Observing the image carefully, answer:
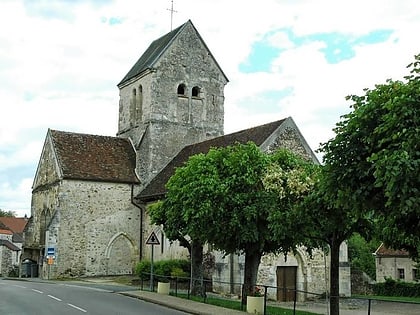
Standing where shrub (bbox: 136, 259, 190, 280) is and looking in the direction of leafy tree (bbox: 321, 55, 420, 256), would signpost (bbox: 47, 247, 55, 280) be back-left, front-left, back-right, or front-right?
back-right

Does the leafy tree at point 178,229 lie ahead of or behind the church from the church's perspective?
ahead

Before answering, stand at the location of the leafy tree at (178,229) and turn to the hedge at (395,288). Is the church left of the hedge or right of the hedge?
left

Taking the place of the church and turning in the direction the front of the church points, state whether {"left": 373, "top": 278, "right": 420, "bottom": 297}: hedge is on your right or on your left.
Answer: on your left
